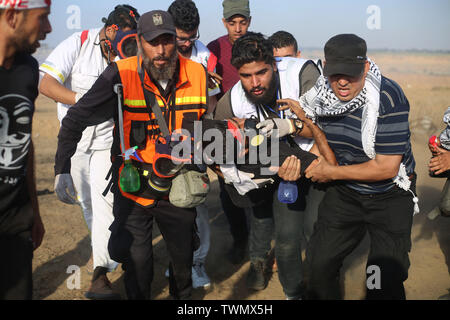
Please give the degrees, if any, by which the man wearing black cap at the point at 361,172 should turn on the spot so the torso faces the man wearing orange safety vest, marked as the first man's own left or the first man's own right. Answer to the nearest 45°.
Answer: approximately 45° to the first man's own right

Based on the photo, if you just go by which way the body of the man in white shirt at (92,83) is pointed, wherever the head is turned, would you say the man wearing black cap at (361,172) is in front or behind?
in front

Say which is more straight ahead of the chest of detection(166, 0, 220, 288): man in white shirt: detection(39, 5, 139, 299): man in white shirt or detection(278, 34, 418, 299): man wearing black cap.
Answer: the man wearing black cap

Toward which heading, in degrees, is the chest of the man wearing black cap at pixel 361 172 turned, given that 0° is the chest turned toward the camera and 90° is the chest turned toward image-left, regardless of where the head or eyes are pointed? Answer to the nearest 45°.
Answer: approximately 45°

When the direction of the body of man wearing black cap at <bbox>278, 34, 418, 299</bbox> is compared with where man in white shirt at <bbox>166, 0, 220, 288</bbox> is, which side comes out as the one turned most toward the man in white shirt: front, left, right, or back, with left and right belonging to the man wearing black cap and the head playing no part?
right

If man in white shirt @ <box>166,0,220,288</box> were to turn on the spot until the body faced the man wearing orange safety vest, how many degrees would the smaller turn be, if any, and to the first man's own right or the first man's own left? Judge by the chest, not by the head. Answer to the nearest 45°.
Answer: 0° — they already face them

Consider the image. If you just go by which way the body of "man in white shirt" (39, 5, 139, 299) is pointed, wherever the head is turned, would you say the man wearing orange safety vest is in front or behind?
in front

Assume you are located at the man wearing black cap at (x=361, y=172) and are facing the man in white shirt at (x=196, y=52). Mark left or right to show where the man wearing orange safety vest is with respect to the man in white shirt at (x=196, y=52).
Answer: left

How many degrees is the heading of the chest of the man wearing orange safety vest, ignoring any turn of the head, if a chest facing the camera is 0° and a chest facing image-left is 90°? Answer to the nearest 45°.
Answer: approximately 0°

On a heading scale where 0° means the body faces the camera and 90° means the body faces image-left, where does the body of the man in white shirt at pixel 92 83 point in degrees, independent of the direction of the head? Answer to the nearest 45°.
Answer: approximately 315°

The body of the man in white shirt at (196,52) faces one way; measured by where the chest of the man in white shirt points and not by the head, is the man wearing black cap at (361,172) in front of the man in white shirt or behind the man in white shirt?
in front

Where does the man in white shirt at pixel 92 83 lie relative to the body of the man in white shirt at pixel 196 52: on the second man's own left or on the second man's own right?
on the second man's own right

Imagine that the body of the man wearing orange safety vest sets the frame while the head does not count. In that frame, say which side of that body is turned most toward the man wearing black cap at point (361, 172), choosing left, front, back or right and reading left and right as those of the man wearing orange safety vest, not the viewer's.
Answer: left
